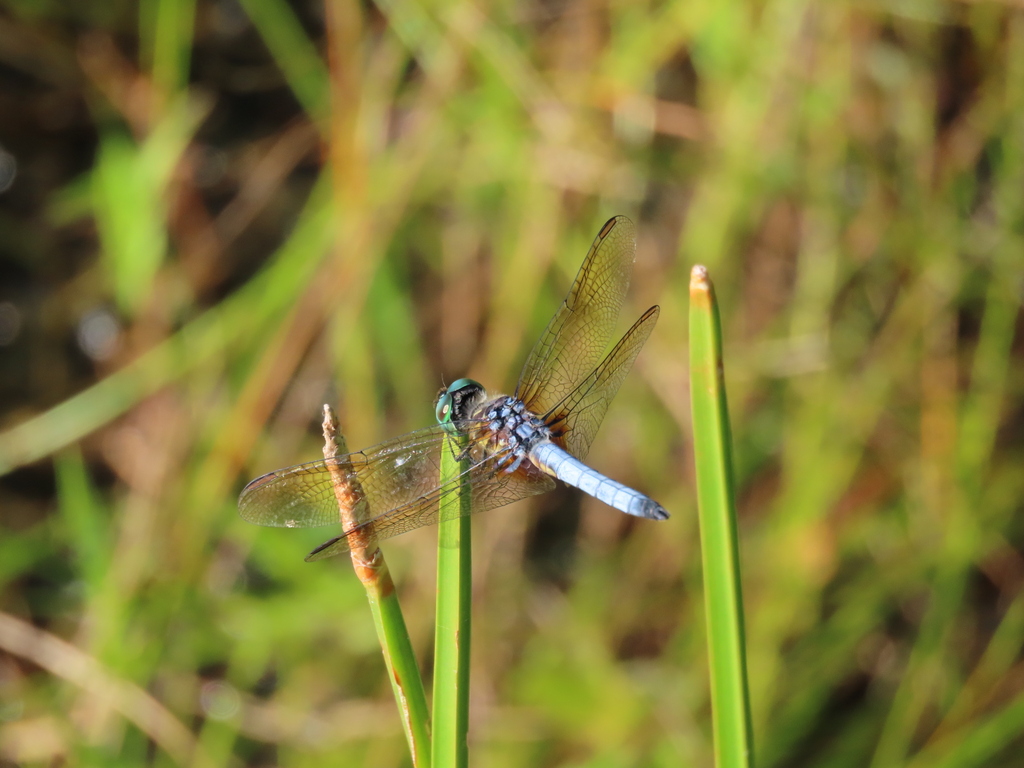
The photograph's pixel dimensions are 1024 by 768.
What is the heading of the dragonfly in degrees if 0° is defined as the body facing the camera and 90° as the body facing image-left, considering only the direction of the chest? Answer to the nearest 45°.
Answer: approximately 135°
